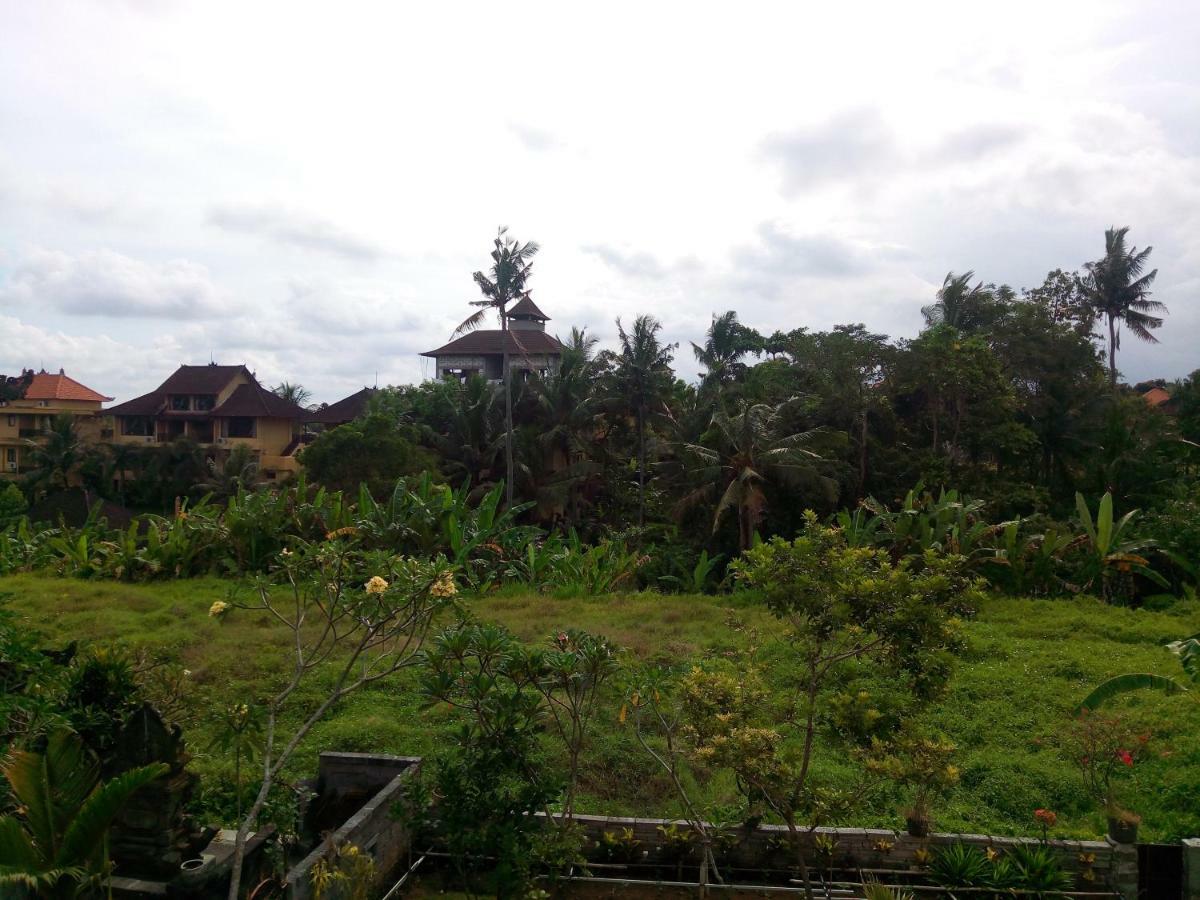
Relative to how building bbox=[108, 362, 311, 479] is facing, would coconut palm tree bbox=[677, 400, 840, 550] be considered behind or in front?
in front

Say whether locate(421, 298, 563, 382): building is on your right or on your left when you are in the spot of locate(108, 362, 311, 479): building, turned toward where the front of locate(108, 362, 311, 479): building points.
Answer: on your left

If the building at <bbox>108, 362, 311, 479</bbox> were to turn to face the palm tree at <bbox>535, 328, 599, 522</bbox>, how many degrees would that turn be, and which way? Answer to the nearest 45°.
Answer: approximately 45° to its left

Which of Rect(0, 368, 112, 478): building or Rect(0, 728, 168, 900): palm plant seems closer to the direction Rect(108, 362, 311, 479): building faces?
the palm plant

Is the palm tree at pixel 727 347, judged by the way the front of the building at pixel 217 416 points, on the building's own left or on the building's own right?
on the building's own left

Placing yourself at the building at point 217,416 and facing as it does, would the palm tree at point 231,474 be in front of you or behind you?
in front

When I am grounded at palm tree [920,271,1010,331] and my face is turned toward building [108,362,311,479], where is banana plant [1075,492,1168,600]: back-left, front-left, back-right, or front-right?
back-left

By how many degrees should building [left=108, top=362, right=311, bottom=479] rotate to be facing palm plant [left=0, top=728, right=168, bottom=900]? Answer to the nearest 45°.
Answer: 0° — it already faces it

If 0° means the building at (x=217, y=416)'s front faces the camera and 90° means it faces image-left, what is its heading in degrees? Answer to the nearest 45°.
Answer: approximately 0°
